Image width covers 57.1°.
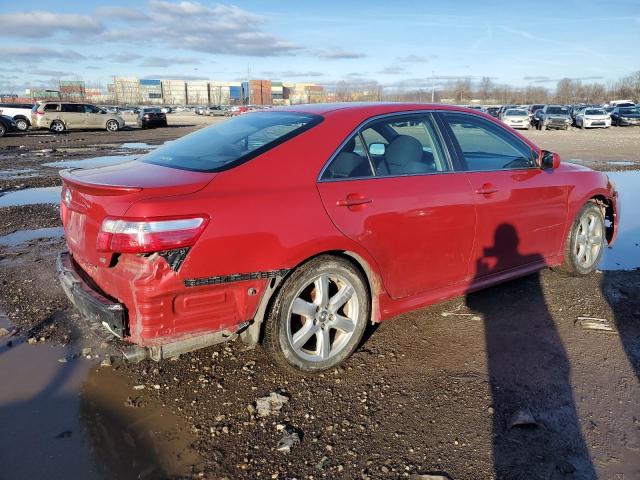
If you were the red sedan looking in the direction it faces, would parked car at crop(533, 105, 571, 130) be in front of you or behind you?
in front

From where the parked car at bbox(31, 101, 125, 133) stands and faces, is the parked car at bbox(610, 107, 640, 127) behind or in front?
in front

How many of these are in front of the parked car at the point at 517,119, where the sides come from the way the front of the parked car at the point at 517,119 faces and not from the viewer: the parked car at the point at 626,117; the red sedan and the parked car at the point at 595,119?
1

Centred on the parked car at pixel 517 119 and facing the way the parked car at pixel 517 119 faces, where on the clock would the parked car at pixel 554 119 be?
the parked car at pixel 554 119 is roughly at 8 o'clock from the parked car at pixel 517 119.

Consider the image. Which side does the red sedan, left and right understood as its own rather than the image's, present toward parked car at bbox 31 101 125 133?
left

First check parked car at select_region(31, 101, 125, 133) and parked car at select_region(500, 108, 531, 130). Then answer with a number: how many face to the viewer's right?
1

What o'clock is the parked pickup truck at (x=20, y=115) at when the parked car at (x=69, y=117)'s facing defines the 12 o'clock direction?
the parked pickup truck at (x=20, y=115) is roughly at 7 o'clock from the parked car at (x=69, y=117).

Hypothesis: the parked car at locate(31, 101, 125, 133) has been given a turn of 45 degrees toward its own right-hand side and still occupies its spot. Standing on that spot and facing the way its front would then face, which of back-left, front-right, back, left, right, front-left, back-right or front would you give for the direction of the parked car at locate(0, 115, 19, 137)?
right

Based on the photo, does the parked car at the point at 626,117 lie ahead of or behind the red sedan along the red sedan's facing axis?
ahead

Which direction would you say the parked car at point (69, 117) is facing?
to the viewer's right

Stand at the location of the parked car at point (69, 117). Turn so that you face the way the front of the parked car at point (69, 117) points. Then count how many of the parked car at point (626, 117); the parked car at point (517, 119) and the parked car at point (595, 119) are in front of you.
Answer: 3

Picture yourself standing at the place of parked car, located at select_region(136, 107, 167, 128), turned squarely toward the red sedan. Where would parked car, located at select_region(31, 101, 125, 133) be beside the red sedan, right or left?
right
